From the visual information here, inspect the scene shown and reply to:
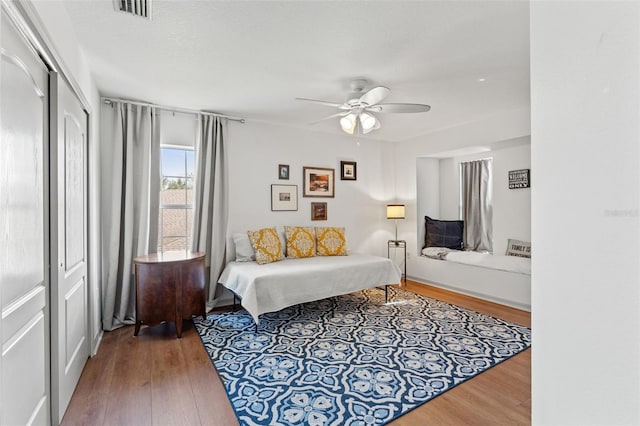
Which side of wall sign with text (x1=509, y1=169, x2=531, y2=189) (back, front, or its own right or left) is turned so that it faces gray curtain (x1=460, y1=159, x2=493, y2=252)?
right

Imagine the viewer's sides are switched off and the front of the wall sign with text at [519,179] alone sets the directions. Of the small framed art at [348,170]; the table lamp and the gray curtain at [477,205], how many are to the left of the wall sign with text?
0

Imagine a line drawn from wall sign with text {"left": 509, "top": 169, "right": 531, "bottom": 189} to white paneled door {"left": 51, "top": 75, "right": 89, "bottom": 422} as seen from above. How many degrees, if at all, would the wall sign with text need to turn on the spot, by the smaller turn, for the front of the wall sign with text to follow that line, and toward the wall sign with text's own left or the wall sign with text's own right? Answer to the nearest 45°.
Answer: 0° — it already faces it

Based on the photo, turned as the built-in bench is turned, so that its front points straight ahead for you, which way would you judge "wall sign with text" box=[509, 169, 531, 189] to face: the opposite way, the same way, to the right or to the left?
the same way

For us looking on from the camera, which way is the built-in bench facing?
facing the viewer and to the left of the viewer

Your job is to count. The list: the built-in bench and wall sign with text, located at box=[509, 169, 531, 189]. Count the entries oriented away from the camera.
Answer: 0

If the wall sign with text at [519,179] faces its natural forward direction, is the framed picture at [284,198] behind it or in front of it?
in front

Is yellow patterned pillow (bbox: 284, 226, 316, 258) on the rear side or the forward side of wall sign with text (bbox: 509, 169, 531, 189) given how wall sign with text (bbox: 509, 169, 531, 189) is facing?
on the forward side
